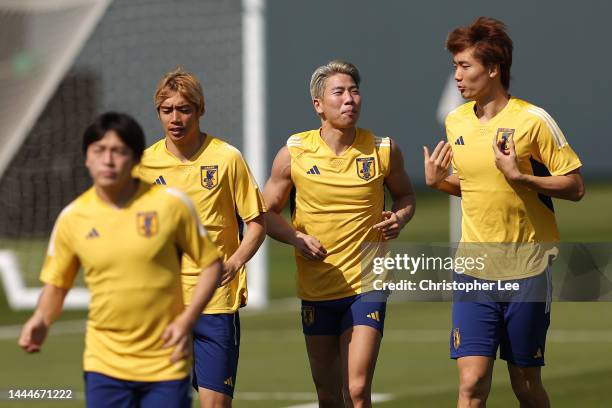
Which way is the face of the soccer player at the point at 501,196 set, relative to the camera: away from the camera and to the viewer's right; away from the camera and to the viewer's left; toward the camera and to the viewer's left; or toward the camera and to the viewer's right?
toward the camera and to the viewer's left

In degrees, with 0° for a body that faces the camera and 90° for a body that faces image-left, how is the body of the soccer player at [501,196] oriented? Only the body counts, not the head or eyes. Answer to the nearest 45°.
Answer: approximately 45°

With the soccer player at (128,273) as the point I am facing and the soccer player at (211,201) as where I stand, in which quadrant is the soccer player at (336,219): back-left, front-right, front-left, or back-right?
back-left

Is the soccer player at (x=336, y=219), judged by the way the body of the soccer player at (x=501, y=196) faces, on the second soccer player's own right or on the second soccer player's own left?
on the second soccer player's own right

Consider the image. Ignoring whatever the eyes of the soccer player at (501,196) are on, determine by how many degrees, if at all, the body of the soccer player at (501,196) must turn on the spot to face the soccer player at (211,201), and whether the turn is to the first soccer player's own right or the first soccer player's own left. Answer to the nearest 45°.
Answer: approximately 45° to the first soccer player's own right

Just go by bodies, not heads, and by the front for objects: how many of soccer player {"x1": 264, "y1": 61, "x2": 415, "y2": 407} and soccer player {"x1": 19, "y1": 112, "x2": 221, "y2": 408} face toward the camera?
2

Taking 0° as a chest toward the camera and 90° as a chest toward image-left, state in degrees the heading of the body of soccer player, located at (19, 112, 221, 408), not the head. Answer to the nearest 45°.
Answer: approximately 0°
